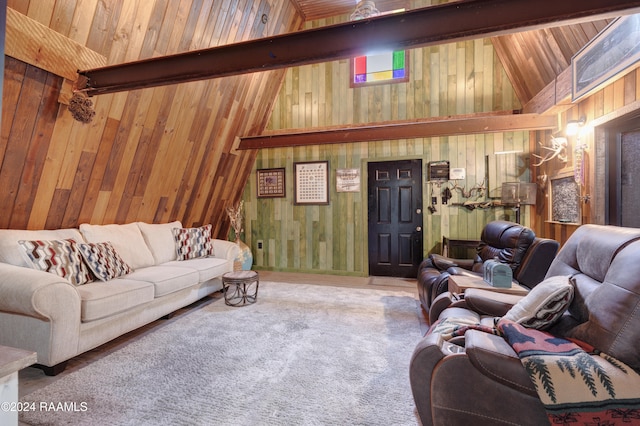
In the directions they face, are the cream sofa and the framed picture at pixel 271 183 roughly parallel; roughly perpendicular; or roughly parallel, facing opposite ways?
roughly perpendicular

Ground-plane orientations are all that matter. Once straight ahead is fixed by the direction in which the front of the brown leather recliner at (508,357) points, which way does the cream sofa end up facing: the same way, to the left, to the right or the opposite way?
the opposite way

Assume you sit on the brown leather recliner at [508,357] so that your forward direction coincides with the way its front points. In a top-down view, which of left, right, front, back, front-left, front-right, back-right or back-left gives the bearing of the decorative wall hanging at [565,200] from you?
back-right

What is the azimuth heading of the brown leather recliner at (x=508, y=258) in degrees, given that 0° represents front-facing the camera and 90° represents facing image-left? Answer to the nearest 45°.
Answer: approximately 45°

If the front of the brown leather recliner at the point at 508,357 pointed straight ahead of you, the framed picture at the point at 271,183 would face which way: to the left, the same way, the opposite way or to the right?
to the left

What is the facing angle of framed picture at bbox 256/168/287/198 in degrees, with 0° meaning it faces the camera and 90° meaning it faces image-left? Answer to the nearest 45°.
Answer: approximately 0°

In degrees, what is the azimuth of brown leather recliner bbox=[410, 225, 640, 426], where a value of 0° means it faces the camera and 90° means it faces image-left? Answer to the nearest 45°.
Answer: approximately 45°

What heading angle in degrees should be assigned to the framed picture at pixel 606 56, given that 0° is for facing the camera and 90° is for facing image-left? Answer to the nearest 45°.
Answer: approximately 45°

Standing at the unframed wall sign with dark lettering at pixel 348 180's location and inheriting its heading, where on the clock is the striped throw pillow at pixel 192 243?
The striped throw pillow is roughly at 2 o'clock from the unframed wall sign with dark lettering.

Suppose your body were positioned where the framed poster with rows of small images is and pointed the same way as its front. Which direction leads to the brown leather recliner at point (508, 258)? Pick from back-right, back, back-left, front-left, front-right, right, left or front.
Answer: front-left

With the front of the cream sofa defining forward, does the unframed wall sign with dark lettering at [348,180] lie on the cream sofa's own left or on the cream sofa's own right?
on the cream sofa's own left
